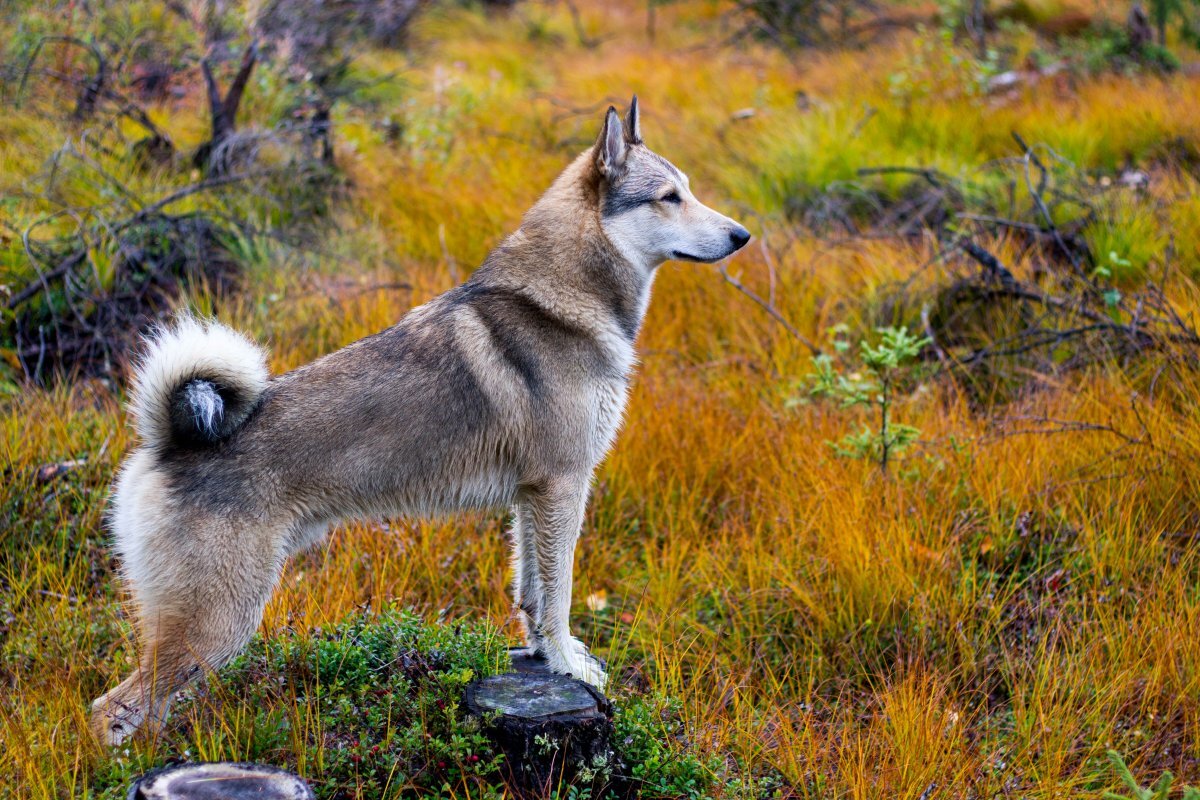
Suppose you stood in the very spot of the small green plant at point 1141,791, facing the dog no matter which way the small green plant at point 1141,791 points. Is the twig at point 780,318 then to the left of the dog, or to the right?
right

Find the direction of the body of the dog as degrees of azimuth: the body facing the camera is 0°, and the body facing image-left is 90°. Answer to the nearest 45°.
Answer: approximately 270°

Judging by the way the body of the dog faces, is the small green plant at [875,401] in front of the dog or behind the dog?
in front

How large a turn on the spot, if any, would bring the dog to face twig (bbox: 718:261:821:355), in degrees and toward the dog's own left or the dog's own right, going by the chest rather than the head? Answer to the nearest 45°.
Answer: approximately 45° to the dog's own left

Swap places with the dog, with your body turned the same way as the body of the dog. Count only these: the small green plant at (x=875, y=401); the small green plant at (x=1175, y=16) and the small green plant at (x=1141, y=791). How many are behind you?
0

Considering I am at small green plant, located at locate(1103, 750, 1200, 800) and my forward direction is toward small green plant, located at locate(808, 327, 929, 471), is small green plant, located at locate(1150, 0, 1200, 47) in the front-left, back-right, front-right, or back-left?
front-right

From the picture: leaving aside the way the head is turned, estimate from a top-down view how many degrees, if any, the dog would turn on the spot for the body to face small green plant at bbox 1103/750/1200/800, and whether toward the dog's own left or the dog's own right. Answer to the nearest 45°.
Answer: approximately 45° to the dog's own right
